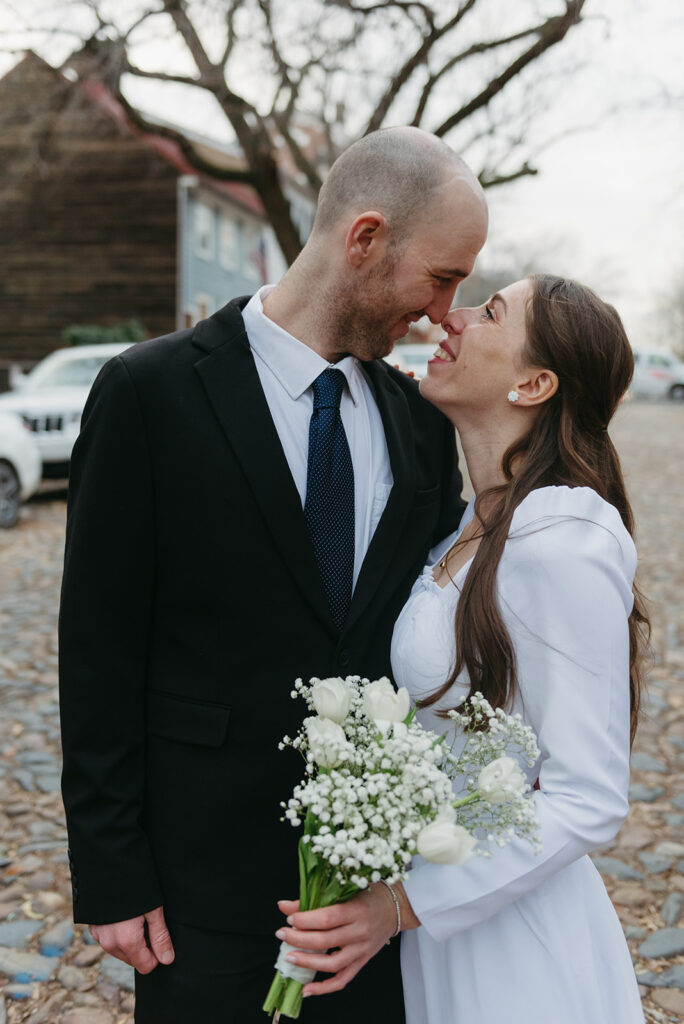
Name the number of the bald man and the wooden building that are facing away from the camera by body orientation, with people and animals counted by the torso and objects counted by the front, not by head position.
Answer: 0

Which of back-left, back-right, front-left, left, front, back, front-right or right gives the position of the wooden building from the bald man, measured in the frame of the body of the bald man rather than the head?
back-left

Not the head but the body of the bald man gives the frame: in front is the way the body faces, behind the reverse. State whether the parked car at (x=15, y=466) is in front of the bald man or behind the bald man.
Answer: behind

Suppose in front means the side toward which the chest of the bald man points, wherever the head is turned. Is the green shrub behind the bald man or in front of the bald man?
behind

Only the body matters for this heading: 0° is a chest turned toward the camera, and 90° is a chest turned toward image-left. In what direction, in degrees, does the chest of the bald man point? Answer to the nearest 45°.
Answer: approximately 315°

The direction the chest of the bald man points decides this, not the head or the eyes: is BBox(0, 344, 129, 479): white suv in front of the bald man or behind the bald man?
behind

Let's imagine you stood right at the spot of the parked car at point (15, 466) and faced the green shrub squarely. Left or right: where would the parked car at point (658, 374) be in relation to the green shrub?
right
